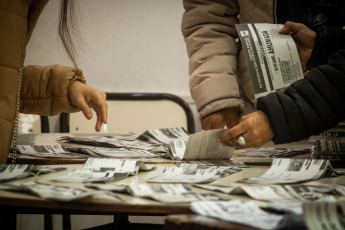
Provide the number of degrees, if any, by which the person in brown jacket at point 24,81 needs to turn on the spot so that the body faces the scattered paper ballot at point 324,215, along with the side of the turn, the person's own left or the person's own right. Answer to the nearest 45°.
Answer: approximately 45° to the person's own right

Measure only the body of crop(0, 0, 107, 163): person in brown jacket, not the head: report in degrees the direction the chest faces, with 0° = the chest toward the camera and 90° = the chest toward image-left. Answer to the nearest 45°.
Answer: approximately 270°

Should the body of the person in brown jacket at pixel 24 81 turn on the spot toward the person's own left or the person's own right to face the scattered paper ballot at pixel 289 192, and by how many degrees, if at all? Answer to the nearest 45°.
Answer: approximately 45° to the person's own right

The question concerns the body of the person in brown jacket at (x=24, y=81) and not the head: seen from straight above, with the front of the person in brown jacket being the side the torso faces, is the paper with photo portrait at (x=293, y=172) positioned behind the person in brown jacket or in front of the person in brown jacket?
in front

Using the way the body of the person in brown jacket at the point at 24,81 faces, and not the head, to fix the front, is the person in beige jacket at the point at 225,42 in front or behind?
in front

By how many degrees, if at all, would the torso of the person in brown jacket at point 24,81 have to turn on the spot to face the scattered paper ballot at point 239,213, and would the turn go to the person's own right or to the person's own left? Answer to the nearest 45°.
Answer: approximately 45° to the person's own right
